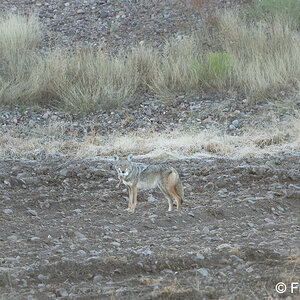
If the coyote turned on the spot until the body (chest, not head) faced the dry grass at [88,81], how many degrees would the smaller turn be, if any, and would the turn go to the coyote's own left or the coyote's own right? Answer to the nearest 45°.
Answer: approximately 90° to the coyote's own right

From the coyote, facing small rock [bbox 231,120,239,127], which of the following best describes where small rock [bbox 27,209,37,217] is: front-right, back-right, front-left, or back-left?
back-left

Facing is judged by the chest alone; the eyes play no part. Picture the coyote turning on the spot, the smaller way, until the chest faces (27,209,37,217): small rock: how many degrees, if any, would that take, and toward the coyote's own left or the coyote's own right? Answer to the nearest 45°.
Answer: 0° — it already faces it

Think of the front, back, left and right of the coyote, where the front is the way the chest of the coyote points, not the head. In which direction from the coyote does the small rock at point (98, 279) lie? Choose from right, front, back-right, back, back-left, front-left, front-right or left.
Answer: left

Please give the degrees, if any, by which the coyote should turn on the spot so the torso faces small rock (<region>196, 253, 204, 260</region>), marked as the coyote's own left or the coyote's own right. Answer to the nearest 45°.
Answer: approximately 90° to the coyote's own left

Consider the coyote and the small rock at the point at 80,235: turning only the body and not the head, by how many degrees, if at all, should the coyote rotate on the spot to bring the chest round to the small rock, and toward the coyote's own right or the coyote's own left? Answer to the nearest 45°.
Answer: approximately 45° to the coyote's own left

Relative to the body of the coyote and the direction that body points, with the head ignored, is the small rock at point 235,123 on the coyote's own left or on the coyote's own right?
on the coyote's own right

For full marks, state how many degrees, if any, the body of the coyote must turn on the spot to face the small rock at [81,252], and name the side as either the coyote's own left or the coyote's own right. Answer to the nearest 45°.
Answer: approximately 90° to the coyote's own left

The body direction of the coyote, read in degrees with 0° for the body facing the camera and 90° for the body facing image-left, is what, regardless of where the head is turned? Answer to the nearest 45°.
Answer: approximately 90°

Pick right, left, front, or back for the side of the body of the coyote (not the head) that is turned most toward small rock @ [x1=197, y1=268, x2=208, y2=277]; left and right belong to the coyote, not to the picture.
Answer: left

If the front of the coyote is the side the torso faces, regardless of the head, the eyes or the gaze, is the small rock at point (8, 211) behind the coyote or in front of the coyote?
in front

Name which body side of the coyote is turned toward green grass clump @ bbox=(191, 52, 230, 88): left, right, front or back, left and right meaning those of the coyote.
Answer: right
